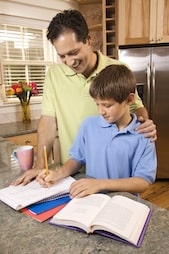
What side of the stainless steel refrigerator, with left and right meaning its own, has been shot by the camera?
front

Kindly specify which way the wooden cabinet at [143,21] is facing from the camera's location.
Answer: facing the viewer

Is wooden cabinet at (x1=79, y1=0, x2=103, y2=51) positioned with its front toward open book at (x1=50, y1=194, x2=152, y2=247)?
yes

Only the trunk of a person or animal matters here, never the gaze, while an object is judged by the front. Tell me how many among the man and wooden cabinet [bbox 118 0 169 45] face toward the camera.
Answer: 2

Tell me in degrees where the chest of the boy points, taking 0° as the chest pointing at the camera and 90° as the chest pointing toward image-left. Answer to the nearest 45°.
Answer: approximately 45°

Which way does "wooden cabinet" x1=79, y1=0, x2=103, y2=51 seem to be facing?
toward the camera

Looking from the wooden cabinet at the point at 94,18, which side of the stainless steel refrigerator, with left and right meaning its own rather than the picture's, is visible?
right

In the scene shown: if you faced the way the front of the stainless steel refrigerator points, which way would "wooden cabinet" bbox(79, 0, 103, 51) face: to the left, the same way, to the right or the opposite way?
the same way

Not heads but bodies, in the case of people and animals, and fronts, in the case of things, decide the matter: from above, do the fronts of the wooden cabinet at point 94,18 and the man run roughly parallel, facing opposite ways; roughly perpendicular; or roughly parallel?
roughly parallel

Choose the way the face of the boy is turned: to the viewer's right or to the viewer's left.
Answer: to the viewer's left

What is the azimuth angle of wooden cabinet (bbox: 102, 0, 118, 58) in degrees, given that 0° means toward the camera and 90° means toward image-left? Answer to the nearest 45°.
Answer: approximately 45°

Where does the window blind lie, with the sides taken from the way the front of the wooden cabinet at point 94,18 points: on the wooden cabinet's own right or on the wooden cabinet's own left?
on the wooden cabinet's own right

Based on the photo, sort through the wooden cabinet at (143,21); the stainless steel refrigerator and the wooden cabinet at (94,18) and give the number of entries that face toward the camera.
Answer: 3
